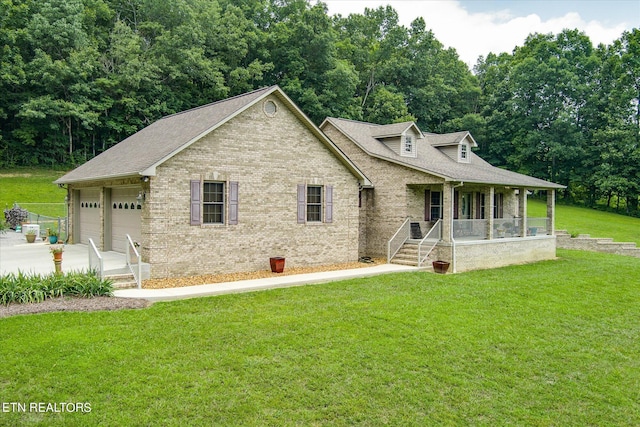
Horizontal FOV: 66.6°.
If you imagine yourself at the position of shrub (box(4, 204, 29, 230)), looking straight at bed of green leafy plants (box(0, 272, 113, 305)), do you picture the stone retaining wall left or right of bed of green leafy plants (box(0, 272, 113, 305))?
left

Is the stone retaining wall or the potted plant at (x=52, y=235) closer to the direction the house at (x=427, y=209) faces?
the stone retaining wall

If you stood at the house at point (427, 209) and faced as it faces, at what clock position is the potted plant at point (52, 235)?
The potted plant is roughly at 4 o'clock from the house.

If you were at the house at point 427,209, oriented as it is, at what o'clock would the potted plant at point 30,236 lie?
The potted plant is roughly at 4 o'clock from the house.

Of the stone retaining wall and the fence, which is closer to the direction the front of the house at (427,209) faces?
the stone retaining wall

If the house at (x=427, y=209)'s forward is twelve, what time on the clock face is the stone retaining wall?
The stone retaining wall is roughly at 9 o'clock from the house.

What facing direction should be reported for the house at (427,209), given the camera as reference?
facing the viewer and to the right of the viewer

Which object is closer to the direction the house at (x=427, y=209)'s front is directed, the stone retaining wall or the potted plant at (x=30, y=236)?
the stone retaining wall
